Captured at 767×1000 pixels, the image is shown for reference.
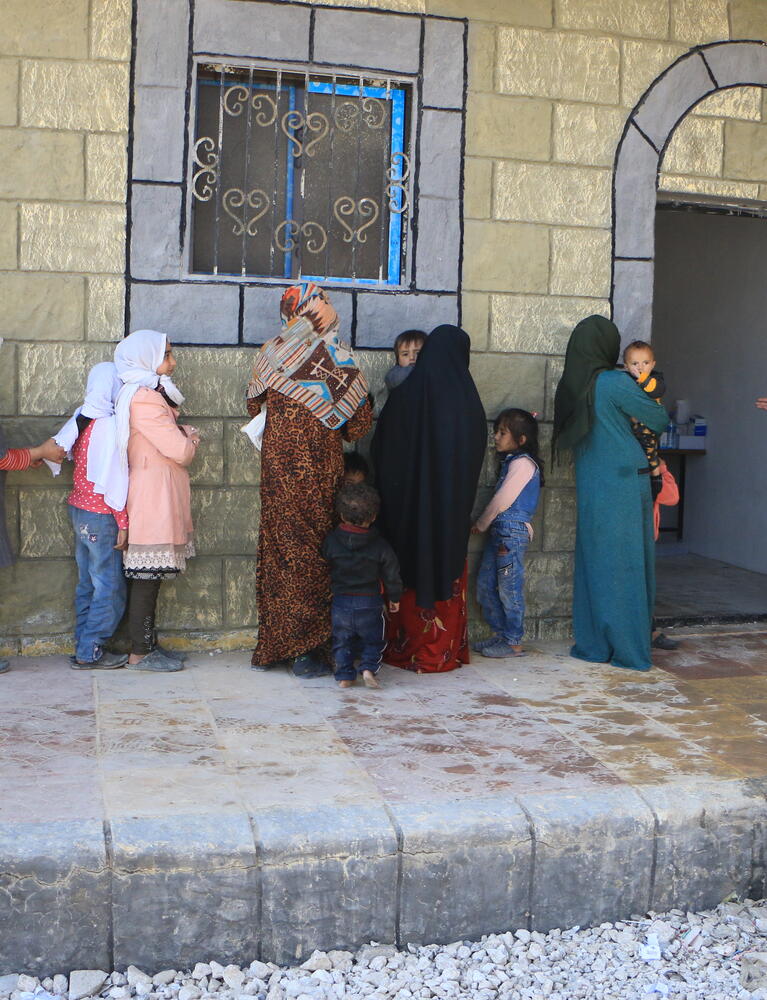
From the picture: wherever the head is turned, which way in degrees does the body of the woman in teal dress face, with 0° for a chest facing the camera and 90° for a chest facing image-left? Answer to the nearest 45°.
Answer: approximately 225°

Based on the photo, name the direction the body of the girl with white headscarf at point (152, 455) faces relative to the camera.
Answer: to the viewer's right

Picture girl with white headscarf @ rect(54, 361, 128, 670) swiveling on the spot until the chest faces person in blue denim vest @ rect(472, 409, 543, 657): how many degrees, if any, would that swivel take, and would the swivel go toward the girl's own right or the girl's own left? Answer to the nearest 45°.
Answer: approximately 45° to the girl's own right

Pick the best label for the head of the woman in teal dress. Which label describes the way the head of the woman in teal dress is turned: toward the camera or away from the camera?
away from the camera

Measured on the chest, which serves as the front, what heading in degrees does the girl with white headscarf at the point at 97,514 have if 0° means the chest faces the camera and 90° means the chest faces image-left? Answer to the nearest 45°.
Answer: approximately 225°

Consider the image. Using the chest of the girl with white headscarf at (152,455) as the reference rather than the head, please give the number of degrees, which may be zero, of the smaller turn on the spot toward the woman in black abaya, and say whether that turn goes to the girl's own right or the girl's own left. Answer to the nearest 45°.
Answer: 0° — they already face them

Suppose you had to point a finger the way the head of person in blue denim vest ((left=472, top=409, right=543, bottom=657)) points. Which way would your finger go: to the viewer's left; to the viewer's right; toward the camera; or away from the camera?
to the viewer's left

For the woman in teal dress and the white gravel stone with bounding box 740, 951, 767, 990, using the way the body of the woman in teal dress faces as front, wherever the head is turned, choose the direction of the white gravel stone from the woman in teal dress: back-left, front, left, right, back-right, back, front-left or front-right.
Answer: back-right

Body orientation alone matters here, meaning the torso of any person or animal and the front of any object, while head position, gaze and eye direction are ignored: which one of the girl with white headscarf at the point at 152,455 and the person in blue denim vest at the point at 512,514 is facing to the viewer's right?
the girl with white headscarf

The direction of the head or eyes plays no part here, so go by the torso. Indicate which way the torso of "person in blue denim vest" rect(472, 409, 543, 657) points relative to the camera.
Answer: to the viewer's left

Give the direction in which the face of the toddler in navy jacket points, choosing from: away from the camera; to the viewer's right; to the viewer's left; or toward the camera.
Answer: away from the camera

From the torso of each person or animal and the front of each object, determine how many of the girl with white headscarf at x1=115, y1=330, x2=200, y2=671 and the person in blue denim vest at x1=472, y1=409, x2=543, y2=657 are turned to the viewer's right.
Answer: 1
